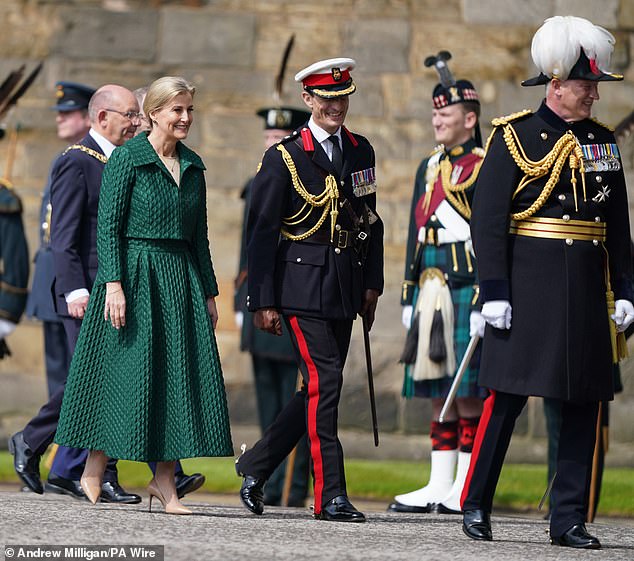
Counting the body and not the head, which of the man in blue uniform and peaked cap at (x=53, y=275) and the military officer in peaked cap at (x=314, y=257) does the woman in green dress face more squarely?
the military officer in peaked cap

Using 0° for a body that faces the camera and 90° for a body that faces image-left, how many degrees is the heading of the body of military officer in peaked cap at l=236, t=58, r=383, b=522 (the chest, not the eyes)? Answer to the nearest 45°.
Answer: approximately 315°

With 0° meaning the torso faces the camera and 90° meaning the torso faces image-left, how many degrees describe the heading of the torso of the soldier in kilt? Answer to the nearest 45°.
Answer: approximately 45°

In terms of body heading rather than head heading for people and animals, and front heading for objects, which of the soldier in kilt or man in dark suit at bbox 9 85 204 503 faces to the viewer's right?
the man in dark suit

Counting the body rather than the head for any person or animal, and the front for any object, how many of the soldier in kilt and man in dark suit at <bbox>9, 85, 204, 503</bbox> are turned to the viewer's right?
1
